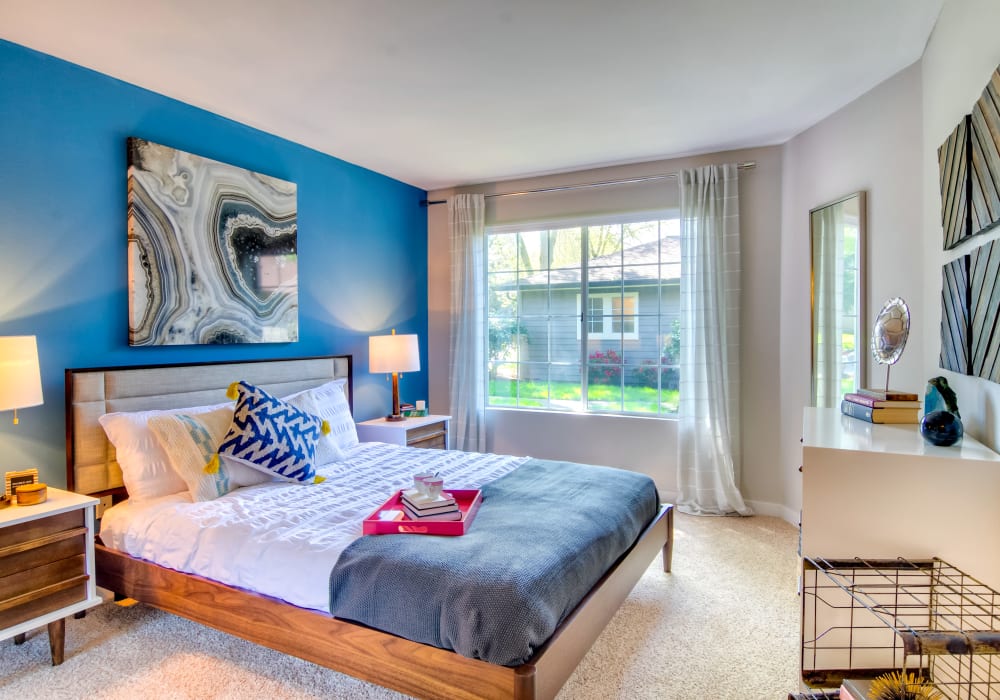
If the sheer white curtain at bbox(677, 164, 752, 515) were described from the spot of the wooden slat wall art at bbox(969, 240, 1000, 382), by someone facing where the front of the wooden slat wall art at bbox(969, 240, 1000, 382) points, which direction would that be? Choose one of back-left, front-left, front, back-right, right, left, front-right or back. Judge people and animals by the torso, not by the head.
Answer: front-right

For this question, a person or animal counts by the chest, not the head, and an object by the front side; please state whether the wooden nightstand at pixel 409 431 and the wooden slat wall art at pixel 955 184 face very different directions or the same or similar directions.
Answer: very different directions

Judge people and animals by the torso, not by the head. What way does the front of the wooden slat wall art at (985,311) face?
to the viewer's left

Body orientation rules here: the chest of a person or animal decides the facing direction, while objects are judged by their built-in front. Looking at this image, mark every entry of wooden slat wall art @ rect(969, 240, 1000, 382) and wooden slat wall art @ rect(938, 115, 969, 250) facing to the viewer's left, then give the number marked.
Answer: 2

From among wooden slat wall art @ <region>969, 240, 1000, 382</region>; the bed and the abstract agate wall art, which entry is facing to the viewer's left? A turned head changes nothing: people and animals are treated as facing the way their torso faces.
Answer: the wooden slat wall art

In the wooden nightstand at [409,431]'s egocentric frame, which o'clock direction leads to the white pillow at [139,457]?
The white pillow is roughly at 3 o'clock from the wooden nightstand.

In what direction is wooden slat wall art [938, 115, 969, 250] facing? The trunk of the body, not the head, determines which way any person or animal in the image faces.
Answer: to the viewer's left

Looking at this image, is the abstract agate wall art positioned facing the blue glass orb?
yes

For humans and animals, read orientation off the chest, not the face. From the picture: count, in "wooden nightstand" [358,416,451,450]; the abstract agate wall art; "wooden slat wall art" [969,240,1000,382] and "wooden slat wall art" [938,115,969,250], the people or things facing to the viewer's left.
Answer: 2

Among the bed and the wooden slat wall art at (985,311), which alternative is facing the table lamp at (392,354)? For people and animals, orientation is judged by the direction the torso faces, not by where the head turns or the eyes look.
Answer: the wooden slat wall art
